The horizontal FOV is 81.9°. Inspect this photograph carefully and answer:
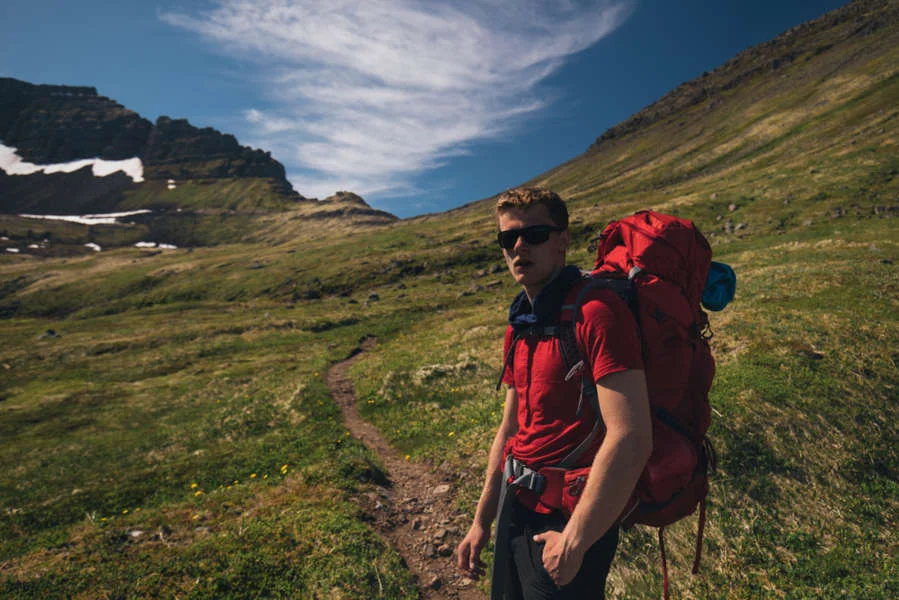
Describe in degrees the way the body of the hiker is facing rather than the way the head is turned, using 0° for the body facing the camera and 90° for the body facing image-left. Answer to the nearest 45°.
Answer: approximately 45°
